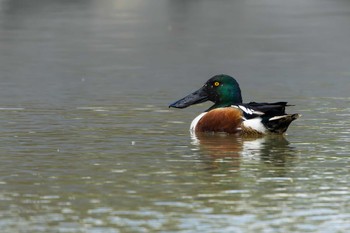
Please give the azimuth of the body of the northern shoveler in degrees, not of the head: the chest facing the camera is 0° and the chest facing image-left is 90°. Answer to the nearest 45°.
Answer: approximately 90°
